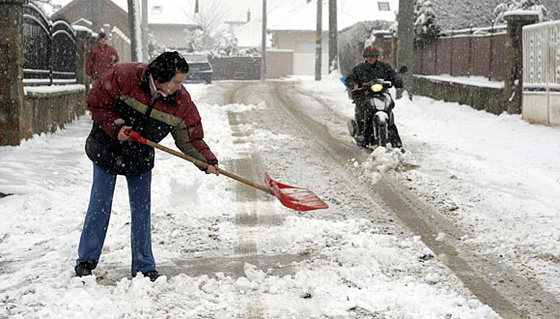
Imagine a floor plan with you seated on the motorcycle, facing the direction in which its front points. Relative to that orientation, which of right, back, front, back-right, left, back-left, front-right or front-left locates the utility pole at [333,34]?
back

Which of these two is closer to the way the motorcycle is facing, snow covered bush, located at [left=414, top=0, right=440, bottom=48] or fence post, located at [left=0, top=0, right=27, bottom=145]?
the fence post

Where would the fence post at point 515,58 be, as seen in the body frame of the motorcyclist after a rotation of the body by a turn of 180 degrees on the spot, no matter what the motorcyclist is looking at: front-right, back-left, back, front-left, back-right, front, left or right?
front-right

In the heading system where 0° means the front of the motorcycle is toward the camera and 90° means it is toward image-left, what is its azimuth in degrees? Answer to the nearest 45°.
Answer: approximately 0°

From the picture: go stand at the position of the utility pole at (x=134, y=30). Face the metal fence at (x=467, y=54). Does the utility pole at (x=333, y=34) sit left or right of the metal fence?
left

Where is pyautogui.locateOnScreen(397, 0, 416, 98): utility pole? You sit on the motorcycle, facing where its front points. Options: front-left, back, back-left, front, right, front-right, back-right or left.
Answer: back

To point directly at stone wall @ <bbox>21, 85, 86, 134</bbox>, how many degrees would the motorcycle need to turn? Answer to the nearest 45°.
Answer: approximately 90° to its right

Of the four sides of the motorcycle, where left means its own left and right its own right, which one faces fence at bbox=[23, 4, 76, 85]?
right

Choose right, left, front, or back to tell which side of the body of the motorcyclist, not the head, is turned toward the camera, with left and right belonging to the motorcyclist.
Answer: front

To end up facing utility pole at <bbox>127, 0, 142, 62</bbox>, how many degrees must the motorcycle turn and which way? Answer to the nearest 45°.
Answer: approximately 135° to its right

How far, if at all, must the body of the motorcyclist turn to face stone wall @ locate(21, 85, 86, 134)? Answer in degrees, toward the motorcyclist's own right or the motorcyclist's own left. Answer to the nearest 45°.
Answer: approximately 90° to the motorcyclist's own right

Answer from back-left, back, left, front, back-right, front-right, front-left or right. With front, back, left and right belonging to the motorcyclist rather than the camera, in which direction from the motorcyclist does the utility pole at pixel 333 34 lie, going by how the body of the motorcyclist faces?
back

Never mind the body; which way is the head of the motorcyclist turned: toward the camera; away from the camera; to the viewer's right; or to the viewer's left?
toward the camera
